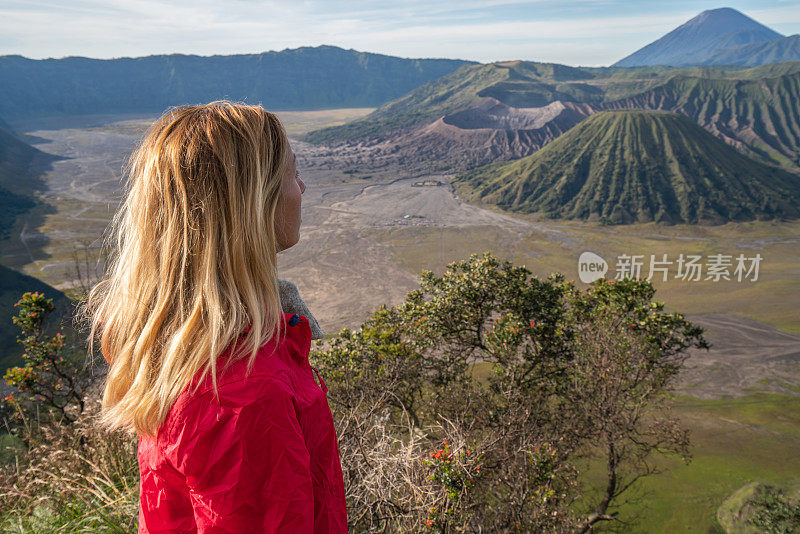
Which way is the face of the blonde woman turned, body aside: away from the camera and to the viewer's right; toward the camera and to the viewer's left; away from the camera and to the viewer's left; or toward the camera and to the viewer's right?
away from the camera and to the viewer's right

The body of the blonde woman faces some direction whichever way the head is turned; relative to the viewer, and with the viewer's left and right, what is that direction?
facing away from the viewer and to the right of the viewer

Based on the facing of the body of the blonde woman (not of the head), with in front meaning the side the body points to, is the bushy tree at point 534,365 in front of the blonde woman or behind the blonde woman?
in front
